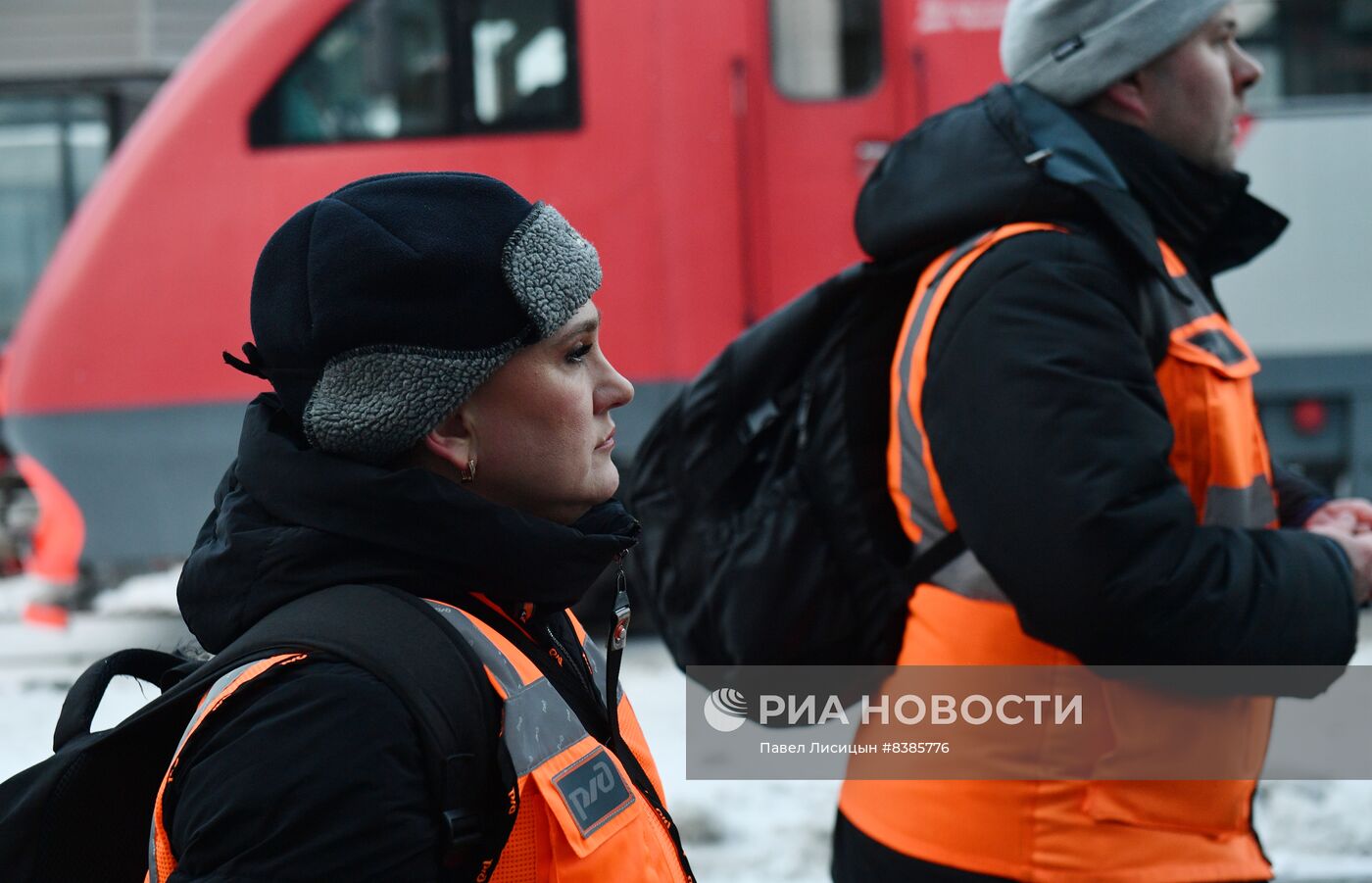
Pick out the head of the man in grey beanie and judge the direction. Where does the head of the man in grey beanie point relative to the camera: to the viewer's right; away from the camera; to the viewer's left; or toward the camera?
to the viewer's right

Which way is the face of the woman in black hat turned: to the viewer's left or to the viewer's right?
to the viewer's right

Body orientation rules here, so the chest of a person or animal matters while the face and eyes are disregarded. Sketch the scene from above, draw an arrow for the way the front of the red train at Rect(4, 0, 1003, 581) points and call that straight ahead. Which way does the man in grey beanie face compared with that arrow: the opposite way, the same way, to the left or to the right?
the opposite way

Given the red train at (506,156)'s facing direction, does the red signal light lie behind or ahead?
behind

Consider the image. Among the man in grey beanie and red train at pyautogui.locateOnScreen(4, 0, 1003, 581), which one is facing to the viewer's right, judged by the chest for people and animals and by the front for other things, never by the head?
the man in grey beanie

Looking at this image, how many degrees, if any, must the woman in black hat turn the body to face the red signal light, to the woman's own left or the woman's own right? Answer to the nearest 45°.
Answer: approximately 45° to the woman's own left

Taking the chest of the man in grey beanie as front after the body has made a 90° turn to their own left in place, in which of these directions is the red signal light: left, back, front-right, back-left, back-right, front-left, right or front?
front

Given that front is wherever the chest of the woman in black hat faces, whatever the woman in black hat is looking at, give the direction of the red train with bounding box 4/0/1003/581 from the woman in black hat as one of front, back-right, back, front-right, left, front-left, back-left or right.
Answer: left

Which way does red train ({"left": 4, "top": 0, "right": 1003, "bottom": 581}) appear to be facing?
to the viewer's left

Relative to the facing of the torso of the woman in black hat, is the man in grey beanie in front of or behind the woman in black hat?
in front

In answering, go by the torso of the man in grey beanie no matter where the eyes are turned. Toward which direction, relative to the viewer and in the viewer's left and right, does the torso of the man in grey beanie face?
facing to the right of the viewer

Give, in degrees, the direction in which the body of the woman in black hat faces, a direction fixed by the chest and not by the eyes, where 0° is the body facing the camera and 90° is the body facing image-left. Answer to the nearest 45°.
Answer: approximately 270°

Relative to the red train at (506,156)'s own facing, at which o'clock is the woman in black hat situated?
The woman in black hat is roughly at 9 o'clock from the red train.

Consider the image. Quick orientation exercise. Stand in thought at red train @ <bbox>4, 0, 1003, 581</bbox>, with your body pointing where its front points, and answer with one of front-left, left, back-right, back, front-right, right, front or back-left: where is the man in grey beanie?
left
